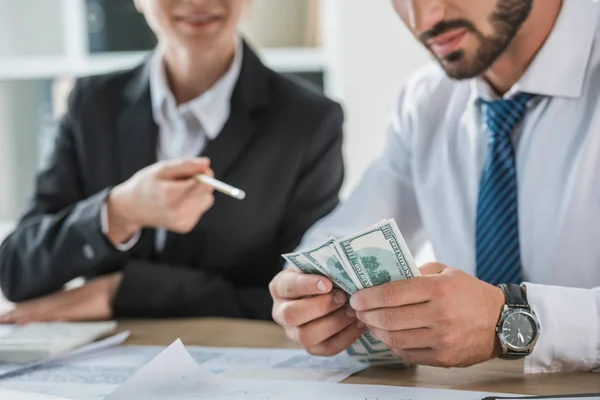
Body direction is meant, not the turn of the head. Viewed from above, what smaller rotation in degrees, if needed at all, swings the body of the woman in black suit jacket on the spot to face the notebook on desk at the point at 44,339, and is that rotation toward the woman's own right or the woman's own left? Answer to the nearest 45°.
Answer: approximately 45° to the woman's own right

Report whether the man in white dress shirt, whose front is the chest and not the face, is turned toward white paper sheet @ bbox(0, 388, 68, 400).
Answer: yes

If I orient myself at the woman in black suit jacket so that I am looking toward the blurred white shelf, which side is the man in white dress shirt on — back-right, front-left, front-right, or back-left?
back-right

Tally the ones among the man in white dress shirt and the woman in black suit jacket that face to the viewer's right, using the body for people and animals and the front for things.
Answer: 0

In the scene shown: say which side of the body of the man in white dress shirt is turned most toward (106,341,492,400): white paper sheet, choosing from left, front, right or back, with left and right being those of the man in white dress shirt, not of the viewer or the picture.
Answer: front

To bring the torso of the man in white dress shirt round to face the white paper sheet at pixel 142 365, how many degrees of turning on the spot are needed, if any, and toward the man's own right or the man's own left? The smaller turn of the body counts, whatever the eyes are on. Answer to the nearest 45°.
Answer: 0° — they already face it

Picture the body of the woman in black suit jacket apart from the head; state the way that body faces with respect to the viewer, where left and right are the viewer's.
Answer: facing the viewer

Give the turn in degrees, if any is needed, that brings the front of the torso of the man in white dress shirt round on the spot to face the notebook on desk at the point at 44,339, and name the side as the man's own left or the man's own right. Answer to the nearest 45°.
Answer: approximately 45° to the man's own right

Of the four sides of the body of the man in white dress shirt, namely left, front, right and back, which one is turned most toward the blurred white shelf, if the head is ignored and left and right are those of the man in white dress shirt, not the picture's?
right

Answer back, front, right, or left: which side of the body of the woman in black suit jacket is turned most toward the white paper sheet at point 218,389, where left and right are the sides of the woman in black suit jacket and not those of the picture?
front

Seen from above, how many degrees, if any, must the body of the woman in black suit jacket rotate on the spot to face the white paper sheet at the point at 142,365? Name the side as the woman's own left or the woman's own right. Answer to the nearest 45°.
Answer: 0° — they already face it

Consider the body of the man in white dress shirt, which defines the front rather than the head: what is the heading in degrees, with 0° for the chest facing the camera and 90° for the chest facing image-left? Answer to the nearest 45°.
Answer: approximately 45°

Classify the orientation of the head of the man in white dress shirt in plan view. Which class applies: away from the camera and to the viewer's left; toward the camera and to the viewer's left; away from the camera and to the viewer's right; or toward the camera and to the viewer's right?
toward the camera and to the viewer's left

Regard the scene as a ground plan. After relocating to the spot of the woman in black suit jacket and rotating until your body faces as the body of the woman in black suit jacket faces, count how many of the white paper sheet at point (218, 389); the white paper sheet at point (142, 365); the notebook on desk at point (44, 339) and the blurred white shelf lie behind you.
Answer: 1

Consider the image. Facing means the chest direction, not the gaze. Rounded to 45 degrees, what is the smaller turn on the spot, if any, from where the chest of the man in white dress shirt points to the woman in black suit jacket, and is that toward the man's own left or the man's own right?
approximately 90° to the man's own right
